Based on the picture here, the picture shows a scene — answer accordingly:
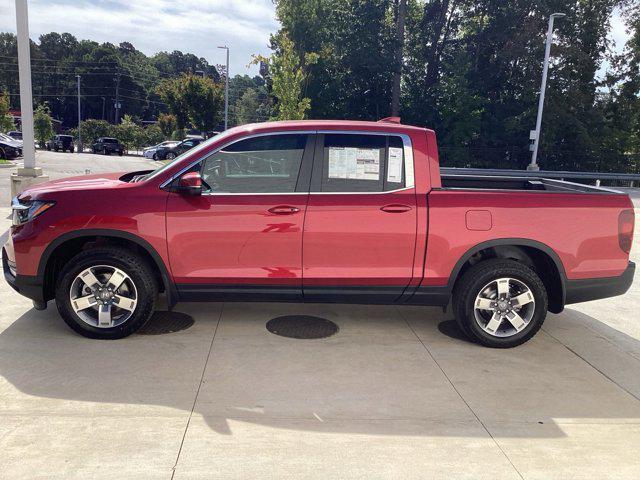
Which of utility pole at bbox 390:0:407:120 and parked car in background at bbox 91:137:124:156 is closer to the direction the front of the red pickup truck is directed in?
the parked car in background

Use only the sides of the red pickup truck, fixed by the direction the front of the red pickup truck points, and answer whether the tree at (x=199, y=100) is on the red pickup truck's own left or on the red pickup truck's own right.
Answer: on the red pickup truck's own right

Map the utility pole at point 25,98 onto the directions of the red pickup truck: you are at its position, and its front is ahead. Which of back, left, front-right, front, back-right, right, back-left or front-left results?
front-right

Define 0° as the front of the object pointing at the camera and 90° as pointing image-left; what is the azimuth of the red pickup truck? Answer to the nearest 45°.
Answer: approximately 90°

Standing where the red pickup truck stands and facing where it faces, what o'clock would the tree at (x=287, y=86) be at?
The tree is roughly at 3 o'clock from the red pickup truck.

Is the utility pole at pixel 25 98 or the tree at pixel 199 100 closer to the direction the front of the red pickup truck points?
the utility pole

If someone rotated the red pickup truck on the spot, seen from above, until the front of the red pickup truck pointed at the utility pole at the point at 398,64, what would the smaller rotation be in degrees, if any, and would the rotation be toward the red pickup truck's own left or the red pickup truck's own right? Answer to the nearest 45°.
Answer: approximately 90° to the red pickup truck's own right

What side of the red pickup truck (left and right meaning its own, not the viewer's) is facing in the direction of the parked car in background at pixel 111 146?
right
